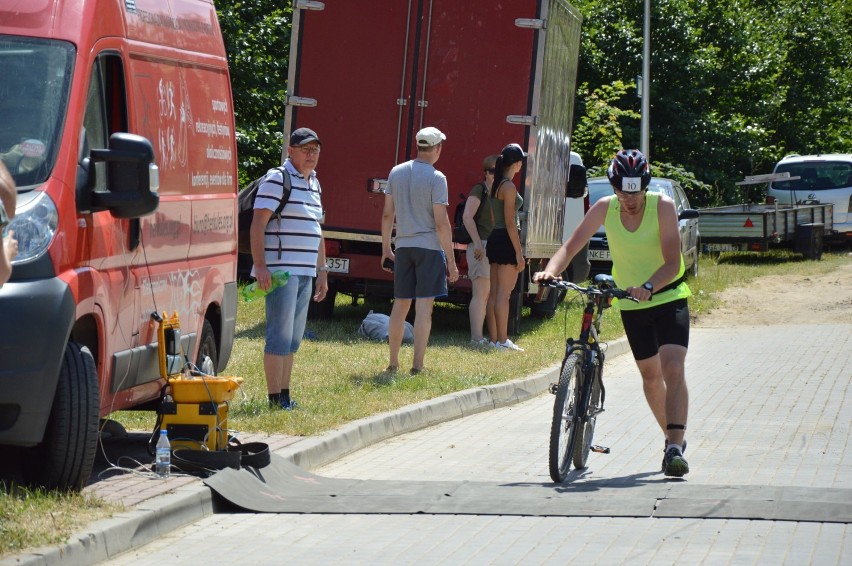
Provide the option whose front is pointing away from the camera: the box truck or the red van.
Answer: the box truck

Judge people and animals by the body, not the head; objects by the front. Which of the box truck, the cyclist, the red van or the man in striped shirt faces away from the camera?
the box truck

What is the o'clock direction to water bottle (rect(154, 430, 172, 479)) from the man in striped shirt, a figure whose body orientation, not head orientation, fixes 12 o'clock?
The water bottle is roughly at 2 o'clock from the man in striped shirt.

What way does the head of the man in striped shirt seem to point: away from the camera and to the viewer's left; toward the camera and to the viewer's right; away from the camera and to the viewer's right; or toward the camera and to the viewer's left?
toward the camera and to the viewer's right

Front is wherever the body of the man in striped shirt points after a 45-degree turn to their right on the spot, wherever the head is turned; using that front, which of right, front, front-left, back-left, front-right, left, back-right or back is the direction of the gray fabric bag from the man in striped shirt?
back

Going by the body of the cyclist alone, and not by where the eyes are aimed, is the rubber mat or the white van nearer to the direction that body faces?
the rubber mat

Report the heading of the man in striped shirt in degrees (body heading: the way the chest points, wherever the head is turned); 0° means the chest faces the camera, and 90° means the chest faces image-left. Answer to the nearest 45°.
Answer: approximately 315°

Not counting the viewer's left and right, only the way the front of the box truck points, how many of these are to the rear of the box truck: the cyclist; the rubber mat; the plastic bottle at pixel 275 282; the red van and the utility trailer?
4

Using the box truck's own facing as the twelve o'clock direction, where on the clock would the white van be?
The white van is roughly at 1 o'clock from the box truck.

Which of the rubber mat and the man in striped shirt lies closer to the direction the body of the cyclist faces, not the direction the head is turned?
the rubber mat

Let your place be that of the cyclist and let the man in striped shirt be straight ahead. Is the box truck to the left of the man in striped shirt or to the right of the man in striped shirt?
right

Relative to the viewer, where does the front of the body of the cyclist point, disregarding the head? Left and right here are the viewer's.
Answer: facing the viewer

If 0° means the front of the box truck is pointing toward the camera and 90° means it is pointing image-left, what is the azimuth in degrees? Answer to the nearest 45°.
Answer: approximately 180°

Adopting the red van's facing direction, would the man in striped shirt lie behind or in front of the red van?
behind

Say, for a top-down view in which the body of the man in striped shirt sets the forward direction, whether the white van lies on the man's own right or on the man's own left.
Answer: on the man's own left

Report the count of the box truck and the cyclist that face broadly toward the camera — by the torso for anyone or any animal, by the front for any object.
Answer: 1

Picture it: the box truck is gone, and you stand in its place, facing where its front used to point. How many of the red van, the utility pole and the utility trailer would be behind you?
1

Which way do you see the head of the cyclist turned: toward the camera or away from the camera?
toward the camera

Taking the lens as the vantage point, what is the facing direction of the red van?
facing the viewer and to the left of the viewer
